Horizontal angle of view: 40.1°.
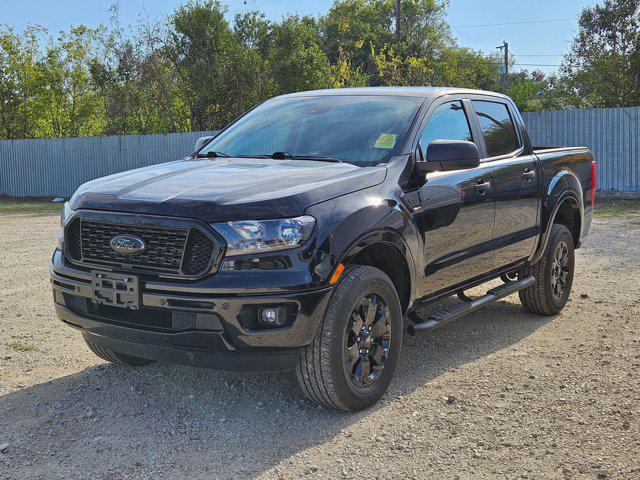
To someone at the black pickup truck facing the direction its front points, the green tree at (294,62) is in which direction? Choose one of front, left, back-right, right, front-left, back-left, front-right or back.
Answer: back-right

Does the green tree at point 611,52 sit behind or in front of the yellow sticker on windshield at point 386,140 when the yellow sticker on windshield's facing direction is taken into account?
behind

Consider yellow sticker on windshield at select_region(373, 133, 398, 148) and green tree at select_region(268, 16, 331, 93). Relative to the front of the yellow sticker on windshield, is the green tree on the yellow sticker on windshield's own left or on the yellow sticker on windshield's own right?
on the yellow sticker on windshield's own right

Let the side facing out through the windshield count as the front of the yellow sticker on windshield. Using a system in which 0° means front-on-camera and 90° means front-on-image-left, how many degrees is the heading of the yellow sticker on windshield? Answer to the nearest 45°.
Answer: approximately 45°

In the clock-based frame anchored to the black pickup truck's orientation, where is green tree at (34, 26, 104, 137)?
The green tree is roughly at 4 o'clock from the black pickup truck.

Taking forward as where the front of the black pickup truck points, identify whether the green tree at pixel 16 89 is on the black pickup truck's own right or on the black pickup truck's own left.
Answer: on the black pickup truck's own right

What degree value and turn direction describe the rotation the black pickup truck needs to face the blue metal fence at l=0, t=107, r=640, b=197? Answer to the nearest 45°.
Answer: approximately 135° to its right
